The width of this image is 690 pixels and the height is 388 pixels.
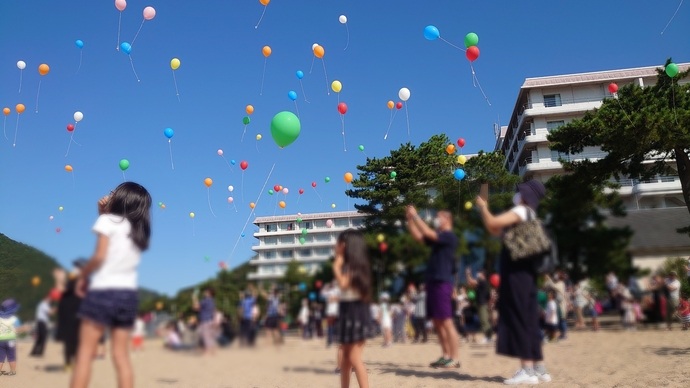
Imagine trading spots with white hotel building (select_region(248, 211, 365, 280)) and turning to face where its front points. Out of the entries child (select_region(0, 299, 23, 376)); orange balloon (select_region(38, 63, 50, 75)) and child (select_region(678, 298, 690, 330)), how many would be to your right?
2

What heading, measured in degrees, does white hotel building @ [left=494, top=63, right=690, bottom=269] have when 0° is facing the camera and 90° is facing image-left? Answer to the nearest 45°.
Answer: approximately 45°

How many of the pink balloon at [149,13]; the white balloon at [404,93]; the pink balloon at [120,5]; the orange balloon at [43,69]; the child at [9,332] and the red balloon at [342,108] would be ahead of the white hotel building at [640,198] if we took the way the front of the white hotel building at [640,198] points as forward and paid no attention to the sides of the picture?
6

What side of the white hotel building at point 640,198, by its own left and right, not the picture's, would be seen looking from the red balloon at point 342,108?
front

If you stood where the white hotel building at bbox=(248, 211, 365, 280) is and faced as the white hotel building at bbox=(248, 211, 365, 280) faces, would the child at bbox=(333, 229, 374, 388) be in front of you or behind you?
in front

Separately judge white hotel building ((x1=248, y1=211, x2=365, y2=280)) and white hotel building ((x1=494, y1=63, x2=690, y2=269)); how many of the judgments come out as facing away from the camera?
0

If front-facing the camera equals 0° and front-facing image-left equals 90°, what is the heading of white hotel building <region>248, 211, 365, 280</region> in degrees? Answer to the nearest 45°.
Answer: approximately 0°

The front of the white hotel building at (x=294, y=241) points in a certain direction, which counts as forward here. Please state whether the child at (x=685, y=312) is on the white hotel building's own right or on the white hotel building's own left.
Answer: on the white hotel building's own left
